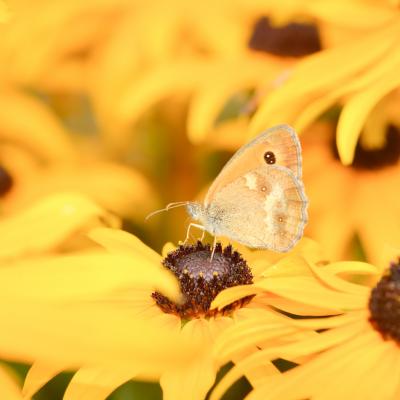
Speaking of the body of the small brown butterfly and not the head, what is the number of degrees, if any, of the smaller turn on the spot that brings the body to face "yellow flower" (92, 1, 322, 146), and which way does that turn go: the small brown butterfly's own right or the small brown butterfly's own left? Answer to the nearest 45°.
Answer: approximately 90° to the small brown butterfly's own right

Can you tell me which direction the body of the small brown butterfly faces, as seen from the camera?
to the viewer's left
